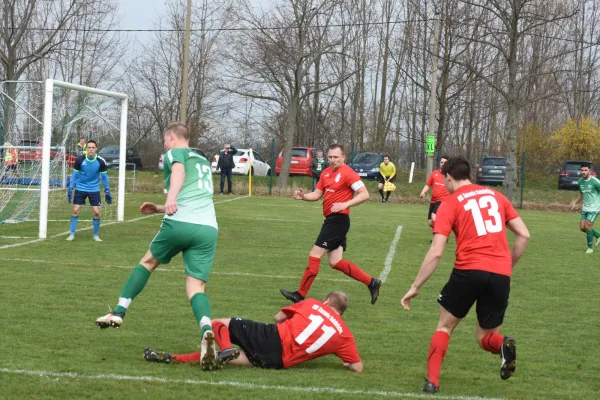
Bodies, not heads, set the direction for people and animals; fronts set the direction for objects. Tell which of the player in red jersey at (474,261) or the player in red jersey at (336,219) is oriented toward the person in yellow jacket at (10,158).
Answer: the player in red jersey at (474,261)

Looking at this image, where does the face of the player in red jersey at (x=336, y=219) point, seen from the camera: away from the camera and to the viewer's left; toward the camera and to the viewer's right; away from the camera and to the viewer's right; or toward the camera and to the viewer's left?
toward the camera and to the viewer's left

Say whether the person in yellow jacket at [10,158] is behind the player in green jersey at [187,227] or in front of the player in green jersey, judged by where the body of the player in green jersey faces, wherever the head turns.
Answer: in front

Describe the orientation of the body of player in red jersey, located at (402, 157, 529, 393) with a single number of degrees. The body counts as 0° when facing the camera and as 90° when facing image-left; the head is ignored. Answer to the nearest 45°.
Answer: approximately 135°

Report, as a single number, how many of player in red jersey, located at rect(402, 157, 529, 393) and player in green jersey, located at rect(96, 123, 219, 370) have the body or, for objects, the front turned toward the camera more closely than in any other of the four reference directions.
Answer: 0

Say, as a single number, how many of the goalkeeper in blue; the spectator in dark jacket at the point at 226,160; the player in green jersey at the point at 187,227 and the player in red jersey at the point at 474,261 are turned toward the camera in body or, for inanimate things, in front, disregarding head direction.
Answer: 2

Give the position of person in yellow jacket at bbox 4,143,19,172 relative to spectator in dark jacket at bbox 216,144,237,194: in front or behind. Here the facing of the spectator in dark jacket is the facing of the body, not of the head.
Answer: behind

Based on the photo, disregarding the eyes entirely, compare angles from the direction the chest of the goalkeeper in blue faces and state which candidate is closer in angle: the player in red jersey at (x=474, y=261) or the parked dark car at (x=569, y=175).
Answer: the player in red jersey

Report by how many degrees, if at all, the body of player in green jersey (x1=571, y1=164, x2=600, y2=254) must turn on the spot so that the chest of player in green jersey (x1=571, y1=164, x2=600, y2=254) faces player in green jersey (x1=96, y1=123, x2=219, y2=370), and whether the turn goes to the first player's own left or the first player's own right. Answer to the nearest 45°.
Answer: approximately 45° to the first player's own left

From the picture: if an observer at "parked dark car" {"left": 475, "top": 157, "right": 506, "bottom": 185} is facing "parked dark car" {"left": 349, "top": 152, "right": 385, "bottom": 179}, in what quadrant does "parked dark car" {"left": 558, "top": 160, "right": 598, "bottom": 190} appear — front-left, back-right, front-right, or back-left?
back-left

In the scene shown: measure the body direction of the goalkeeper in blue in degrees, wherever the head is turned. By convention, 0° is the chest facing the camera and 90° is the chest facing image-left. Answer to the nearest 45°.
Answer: approximately 0°

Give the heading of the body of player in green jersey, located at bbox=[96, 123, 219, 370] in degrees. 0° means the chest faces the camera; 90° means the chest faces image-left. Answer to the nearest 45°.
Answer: approximately 135°

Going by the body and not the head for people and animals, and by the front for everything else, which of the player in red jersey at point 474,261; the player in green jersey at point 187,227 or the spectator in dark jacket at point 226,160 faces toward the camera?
the spectator in dark jacket

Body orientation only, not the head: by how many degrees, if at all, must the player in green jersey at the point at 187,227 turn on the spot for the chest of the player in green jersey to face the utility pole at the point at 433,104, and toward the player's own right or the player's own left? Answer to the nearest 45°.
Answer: approximately 45° to the player's own right
